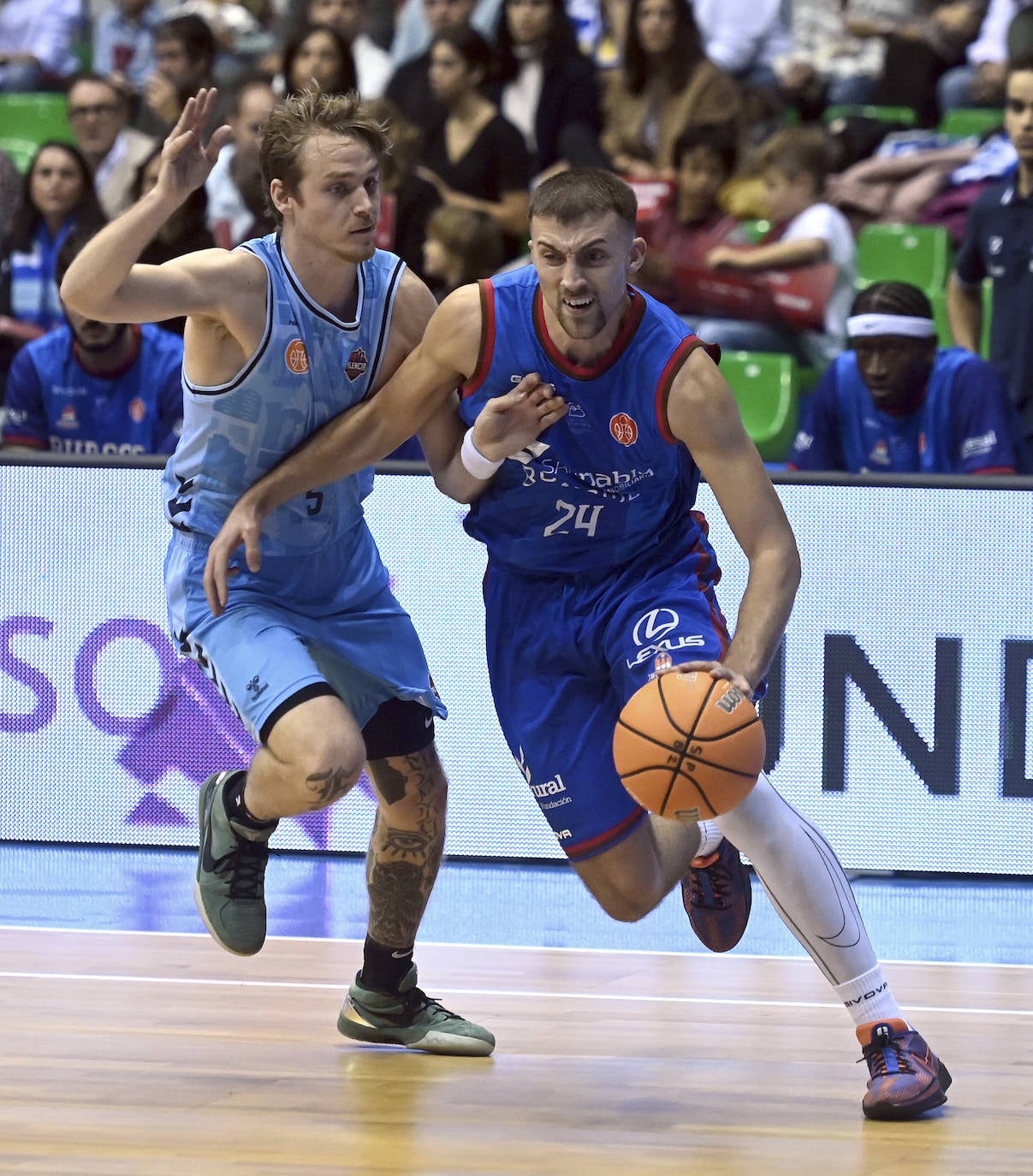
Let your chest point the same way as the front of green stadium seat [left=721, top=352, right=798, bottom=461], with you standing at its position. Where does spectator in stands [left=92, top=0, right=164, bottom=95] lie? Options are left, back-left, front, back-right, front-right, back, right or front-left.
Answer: back-right

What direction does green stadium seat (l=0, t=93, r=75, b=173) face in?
toward the camera

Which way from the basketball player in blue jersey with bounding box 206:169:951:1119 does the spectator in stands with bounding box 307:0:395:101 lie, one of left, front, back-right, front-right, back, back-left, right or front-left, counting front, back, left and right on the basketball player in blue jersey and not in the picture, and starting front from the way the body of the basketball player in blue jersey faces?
back

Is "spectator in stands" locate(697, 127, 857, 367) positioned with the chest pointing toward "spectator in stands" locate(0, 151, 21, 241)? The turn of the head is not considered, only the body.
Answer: yes

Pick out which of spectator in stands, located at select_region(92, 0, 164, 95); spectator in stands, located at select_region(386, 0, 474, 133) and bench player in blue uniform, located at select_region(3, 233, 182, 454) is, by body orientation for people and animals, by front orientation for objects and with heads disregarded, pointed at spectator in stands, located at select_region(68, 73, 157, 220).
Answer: spectator in stands, located at select_region(92, 0, 164, 95)

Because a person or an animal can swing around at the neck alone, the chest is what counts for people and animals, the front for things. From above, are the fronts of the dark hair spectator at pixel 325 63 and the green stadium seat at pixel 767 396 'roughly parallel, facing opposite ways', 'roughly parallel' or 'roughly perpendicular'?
roughly parallel

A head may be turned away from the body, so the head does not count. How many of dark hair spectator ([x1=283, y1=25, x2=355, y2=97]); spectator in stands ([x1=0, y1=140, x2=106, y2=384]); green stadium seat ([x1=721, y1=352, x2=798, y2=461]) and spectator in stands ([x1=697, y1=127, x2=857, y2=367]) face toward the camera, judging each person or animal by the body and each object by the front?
3

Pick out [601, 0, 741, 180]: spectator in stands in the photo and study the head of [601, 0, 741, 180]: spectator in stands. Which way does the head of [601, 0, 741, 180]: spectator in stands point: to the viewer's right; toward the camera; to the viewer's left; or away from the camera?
toward the camera

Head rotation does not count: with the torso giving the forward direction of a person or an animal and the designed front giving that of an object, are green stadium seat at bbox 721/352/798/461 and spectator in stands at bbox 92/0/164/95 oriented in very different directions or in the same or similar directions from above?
same or similar directions

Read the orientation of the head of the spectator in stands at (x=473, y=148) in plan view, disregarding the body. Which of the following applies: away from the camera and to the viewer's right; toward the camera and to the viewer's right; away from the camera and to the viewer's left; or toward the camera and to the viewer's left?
toward the camera and to the viewer's left

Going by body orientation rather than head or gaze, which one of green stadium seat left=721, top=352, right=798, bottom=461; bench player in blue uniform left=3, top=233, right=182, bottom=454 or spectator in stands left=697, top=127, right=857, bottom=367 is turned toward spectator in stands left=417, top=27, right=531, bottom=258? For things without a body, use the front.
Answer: spectator in stands left=697, top=127, right=857, bottom=367

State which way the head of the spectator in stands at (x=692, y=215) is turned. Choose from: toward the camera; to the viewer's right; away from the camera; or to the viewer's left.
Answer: toward the camera

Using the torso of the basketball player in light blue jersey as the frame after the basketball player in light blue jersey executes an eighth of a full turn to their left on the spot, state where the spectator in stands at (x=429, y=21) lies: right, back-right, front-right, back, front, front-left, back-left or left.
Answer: left

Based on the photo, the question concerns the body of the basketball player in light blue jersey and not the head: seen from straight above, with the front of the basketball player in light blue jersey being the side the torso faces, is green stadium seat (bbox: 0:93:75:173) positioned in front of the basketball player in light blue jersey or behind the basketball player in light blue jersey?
behind

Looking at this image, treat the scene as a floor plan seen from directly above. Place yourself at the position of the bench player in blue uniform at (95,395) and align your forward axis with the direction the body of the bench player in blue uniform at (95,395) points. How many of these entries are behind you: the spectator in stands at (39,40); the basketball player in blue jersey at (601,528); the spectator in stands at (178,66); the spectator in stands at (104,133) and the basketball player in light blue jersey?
3

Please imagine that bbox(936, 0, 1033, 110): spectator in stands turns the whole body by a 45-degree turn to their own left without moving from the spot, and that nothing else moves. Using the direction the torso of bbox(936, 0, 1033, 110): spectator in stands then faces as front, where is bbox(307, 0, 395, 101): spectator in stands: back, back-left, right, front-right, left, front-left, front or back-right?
right

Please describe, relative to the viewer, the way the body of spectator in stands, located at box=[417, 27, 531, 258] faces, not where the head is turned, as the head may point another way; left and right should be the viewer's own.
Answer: facing the viewer and to the left of the viewer

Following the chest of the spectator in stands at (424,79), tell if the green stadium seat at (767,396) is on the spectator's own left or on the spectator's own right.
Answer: on the spectator's own left

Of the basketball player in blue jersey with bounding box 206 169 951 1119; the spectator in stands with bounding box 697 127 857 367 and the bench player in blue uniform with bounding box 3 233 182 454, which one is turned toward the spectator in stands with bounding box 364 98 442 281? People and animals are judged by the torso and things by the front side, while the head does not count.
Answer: the spectator in stands with bounding box 697 127 857 367

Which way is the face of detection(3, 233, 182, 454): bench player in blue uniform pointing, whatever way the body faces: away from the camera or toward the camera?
toward the camera
